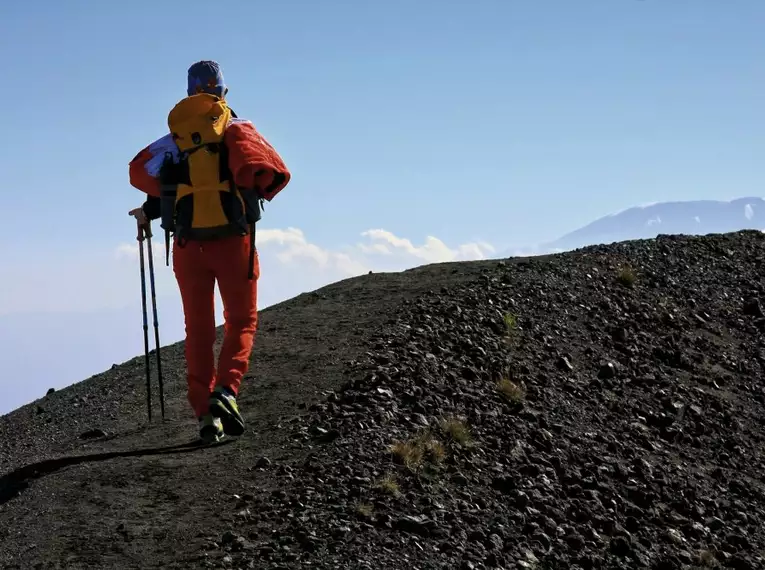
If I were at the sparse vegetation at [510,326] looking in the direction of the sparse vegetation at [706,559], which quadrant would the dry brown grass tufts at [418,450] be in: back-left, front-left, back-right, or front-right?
front-right

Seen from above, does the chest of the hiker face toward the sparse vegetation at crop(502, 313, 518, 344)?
no

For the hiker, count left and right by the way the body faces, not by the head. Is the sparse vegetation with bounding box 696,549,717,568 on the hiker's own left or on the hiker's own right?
on the hiker's own right

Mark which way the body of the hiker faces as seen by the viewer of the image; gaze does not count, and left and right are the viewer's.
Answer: facing away from the viewer
